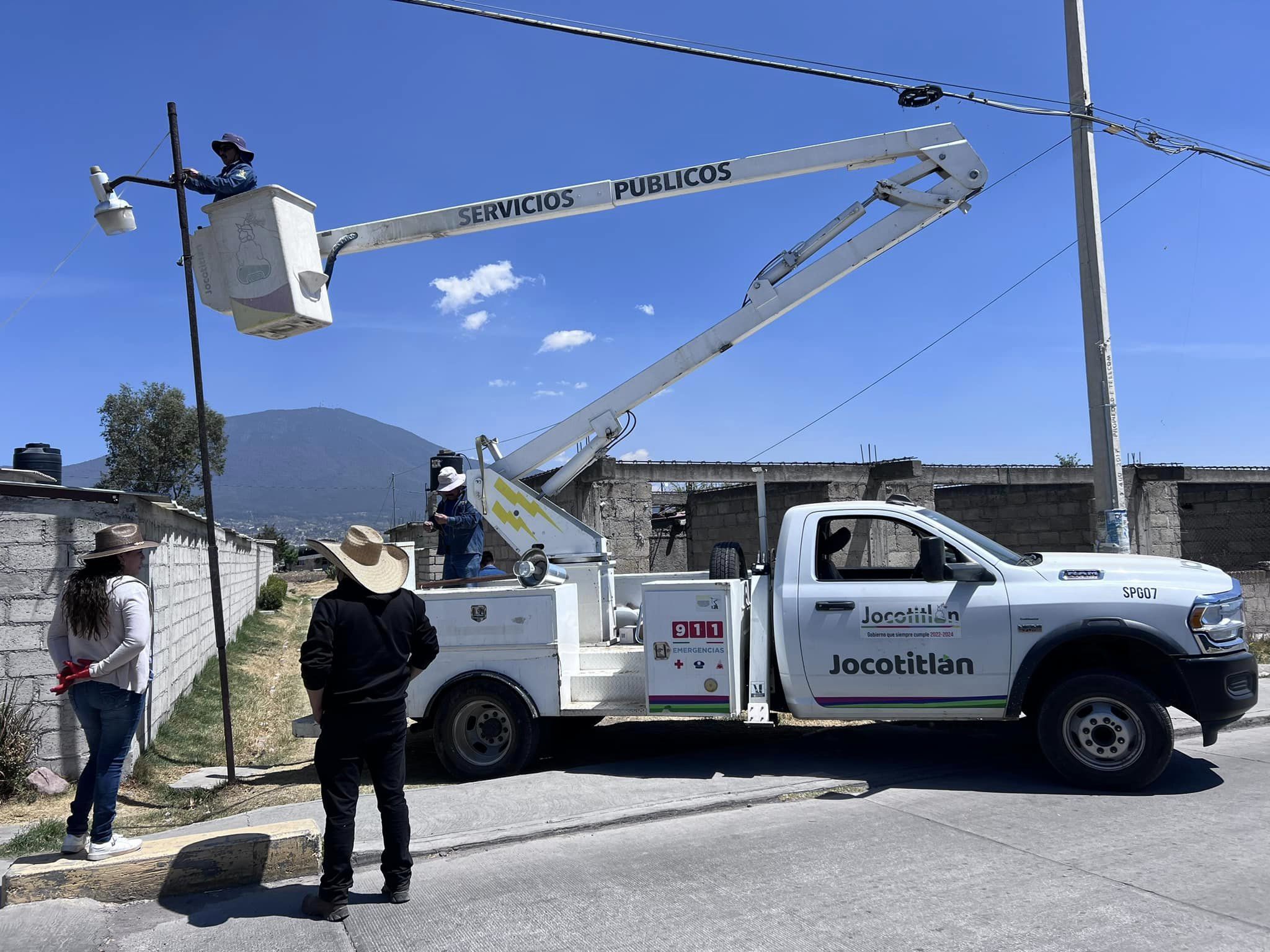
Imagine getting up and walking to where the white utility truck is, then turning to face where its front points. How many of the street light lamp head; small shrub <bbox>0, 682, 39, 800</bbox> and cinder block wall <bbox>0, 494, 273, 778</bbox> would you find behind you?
3

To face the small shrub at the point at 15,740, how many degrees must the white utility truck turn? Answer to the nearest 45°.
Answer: approximately 180°

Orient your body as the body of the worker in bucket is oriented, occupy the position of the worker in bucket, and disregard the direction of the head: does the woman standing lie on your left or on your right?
on your left

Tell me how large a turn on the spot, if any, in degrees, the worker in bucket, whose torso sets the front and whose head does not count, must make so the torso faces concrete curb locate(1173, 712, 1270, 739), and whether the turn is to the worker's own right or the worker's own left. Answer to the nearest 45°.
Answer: approximately 180°

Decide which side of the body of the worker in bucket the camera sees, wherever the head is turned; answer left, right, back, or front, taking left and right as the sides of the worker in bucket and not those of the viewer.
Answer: left

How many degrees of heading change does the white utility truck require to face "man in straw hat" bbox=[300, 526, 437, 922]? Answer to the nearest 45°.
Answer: approximately 135° to its right

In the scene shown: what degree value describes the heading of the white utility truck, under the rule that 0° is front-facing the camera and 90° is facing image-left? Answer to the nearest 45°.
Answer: approximately 270°

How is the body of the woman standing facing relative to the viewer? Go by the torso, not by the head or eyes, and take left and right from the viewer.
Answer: facing away from the viewer and to the right of the viewer
